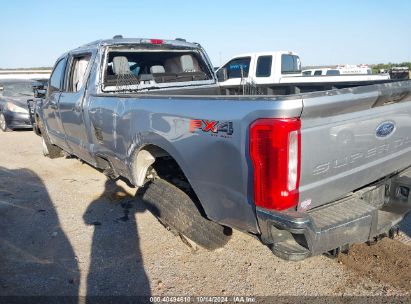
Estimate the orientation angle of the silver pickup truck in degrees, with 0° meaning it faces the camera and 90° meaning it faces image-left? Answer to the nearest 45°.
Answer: approximately 135°

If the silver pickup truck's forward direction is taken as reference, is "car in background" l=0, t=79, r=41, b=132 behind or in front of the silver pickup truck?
in front
